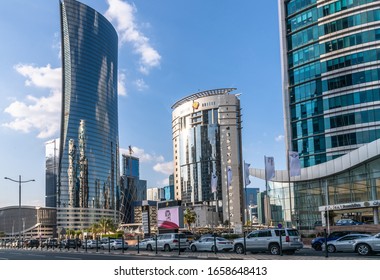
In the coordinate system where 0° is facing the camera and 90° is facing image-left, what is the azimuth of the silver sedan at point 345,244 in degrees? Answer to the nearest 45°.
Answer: approximately 90°

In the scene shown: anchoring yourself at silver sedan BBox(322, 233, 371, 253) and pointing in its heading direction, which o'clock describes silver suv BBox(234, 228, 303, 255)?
The silver suv is roughly at 11 o'clock from the silver sedan.

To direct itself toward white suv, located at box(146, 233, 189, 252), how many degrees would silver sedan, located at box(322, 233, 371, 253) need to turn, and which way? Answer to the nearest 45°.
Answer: approximately 45° to its right
